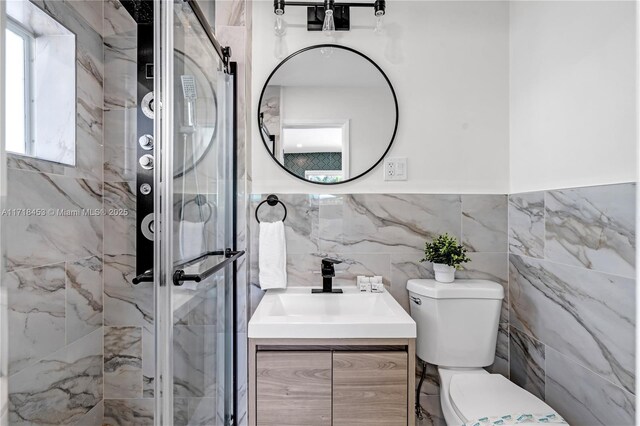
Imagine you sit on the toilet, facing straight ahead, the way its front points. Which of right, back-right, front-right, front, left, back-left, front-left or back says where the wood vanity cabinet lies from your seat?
right

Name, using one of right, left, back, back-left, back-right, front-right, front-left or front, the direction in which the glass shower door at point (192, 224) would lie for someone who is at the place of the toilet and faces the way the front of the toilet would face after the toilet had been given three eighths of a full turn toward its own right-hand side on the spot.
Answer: front-left

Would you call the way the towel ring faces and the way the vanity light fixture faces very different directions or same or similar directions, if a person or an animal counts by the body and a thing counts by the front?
same or similar directions

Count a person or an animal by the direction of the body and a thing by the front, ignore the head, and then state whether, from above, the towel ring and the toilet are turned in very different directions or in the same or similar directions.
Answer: same or similar directions

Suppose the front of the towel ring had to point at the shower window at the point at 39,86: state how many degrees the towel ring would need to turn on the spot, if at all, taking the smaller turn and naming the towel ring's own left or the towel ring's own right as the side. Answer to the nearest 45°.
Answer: approximately 45° to the towel ring's own right

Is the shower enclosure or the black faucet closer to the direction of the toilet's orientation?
the shower enclosure

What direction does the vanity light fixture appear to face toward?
toward the camera

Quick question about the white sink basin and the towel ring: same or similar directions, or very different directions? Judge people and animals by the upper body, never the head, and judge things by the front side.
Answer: same or similar directions

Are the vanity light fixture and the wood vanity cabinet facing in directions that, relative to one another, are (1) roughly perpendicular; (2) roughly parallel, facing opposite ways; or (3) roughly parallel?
roughly parallel

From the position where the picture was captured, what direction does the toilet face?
facing the viewer and to the right of the viewer

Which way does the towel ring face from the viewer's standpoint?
toward the camera
